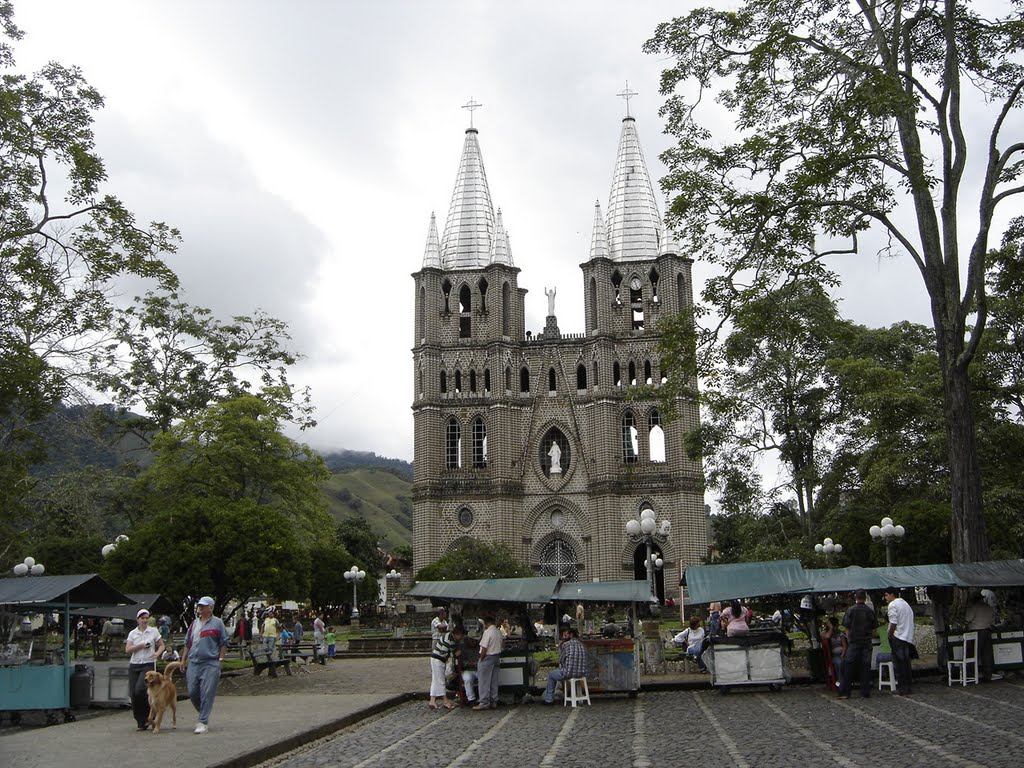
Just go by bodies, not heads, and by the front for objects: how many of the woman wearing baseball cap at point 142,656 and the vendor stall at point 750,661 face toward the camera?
2

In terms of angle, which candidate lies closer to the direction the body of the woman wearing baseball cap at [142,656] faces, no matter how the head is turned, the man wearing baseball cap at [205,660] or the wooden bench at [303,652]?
the man wearing baseball cap

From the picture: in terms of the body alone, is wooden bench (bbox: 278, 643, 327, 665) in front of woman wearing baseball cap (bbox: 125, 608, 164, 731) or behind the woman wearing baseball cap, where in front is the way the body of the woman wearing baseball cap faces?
behind

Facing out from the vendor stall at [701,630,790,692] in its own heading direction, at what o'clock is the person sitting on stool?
The person sitting on stool is roughly at 2 o'clock from the vendor stall.

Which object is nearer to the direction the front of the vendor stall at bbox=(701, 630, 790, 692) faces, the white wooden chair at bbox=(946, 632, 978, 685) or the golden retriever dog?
the golden retriever dog

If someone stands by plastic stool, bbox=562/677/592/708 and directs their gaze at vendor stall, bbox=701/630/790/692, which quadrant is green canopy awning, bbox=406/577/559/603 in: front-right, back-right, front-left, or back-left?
back-left

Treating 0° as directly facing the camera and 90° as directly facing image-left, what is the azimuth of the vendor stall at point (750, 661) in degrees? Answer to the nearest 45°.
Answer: approximately 0°

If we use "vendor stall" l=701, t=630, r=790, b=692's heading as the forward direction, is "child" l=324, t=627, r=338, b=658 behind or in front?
behind

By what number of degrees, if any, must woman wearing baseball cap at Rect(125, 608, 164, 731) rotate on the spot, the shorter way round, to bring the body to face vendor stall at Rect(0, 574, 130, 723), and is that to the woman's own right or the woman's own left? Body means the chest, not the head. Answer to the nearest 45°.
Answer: approximately 135° to the woman's own right

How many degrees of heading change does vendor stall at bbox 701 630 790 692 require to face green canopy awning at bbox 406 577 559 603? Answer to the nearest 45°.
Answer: approximately 90° to its right

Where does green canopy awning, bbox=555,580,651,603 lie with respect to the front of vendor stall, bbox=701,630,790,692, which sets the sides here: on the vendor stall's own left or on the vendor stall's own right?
on the vendor stall's own right
